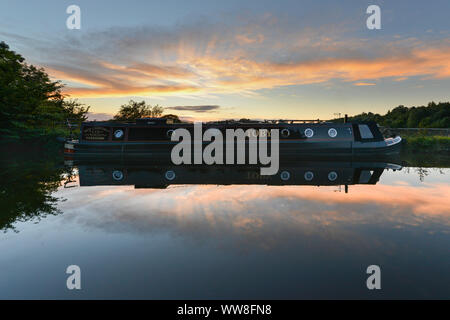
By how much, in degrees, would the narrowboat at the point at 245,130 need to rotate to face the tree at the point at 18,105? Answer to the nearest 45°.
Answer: approximately 180°

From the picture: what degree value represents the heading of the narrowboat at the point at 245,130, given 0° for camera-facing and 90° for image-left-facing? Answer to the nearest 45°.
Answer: approximately 270°
